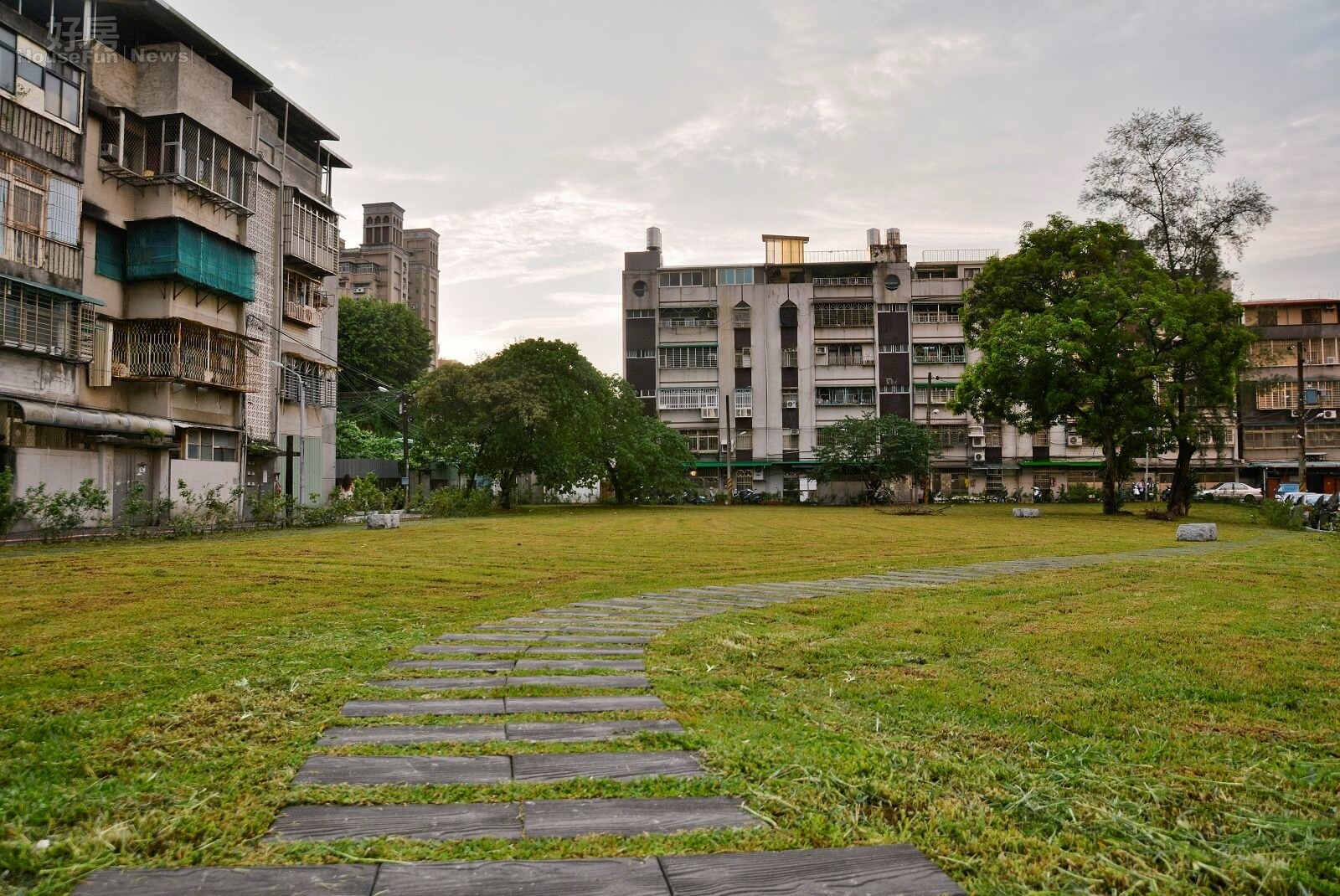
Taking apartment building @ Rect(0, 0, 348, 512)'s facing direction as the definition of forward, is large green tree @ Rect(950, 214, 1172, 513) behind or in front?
in front

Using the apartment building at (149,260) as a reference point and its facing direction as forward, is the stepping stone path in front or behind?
in front

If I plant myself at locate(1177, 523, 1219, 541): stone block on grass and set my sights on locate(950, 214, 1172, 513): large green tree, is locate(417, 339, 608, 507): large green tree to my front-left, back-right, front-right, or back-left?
front-left

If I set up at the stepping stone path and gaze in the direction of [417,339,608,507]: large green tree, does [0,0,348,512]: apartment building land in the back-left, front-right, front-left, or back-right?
front-left

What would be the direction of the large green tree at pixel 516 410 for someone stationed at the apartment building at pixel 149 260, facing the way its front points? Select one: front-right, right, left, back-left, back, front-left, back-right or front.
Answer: left

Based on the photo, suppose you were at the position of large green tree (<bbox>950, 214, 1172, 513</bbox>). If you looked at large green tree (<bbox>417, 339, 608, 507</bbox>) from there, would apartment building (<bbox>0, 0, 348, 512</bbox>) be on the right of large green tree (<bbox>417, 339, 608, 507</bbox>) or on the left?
left

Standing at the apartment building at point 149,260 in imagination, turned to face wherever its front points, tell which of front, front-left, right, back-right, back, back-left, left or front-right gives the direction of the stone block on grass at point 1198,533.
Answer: front

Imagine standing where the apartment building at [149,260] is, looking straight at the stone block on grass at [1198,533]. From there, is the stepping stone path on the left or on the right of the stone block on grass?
right

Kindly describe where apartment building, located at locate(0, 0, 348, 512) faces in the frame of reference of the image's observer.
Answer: facing the viewer and to the right of the viewer

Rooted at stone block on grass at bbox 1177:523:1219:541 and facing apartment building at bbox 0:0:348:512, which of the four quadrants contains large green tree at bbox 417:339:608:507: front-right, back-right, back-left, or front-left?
front-right

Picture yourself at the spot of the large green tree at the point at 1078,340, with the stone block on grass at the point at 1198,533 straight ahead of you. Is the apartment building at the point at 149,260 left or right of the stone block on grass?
right
